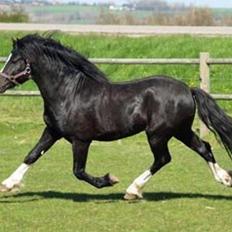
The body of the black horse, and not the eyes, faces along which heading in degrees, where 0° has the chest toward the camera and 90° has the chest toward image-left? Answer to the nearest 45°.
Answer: approximately 90°
